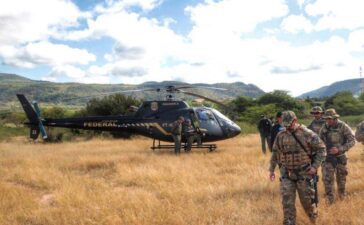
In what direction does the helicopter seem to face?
to the viewer's right

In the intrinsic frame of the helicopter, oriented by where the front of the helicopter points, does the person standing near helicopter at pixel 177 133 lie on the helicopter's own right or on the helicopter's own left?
on the helicopter's own right

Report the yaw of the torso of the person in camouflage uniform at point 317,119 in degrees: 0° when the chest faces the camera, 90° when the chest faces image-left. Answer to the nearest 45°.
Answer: approximately 0°

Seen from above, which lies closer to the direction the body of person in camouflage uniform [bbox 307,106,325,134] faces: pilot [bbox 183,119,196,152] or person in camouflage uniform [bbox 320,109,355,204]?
the person in camouflage uniform

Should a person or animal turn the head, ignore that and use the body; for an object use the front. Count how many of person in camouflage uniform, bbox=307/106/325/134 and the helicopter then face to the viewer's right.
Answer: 1

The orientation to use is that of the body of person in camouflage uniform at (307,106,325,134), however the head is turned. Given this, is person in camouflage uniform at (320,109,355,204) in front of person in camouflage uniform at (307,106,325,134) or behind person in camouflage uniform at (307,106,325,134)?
in front

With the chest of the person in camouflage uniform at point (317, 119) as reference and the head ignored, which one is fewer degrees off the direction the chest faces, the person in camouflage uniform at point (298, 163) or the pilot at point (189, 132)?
the person in camouflage uniform

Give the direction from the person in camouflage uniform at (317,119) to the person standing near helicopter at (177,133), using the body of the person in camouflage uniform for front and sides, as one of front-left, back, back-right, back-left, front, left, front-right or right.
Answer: back-right

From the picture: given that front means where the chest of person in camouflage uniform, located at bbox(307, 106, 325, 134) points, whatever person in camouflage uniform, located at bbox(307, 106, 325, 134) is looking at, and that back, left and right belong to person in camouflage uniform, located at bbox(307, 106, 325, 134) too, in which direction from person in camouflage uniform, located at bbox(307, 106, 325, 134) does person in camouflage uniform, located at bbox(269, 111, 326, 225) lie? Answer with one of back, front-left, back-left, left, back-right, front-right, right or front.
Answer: front
